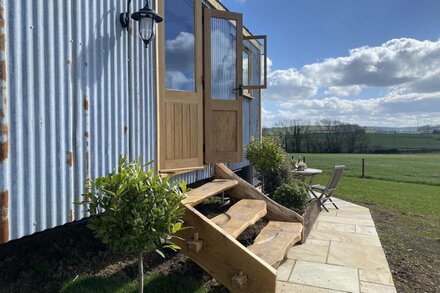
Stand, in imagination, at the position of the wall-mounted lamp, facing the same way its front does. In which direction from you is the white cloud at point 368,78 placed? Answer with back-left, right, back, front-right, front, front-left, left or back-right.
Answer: left

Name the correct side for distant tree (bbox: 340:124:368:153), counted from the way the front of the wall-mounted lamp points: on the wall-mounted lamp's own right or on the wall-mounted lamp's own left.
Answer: on the wall-mounted lamp's own left

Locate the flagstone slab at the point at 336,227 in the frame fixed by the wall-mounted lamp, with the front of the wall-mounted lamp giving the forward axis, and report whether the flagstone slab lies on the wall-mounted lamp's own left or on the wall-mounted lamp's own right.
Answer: on the wall-mounted lamp's own left

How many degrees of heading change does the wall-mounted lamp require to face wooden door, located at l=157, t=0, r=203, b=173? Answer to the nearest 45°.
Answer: approximately 135° to its left

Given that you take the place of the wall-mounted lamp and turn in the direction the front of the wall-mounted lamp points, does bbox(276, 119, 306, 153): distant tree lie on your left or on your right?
on your left

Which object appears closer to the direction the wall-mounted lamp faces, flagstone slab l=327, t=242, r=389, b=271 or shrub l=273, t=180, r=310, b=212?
the flagstone slab

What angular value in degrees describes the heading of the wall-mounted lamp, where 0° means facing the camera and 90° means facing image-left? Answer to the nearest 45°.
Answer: approximately 315°

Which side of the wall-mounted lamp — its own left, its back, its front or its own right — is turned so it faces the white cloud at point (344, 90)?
left

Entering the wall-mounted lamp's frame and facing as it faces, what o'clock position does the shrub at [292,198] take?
The shrub is roughly at 9 o'clock from the wall-mounted lamp.
